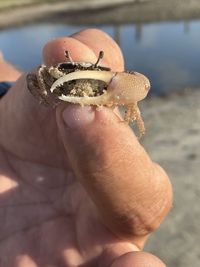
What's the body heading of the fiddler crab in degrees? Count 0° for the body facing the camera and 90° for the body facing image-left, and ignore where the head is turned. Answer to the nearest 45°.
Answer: approximately 0°
